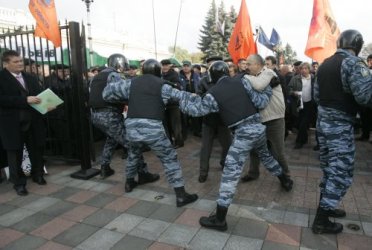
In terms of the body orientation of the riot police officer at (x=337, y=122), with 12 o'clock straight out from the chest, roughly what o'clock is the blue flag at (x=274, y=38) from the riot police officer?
The blue flag is roughly at 10 o'clock from the riot police officer.

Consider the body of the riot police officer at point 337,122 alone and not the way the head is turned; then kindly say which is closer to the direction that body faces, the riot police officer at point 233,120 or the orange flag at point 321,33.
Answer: the orange flag

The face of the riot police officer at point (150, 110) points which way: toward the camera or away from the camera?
away from the camera

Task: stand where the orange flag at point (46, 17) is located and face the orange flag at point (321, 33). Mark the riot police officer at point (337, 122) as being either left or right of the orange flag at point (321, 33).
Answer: right

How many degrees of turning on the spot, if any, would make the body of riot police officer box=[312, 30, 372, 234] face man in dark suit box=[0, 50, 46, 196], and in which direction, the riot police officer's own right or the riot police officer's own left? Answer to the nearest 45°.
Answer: approximately 135° to the riot police officer's own left

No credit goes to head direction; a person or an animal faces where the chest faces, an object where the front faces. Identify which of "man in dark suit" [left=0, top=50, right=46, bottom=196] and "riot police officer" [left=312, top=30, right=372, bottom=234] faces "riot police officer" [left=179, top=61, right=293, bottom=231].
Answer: the man in dark suit

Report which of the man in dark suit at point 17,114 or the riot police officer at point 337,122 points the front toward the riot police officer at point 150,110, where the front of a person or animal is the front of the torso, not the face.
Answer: the man in dark suit
